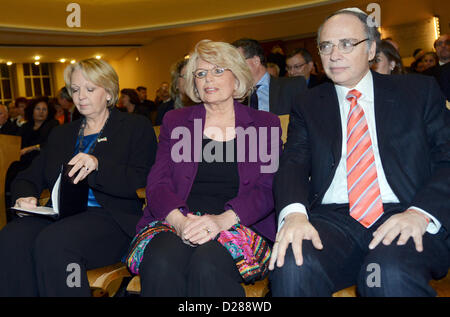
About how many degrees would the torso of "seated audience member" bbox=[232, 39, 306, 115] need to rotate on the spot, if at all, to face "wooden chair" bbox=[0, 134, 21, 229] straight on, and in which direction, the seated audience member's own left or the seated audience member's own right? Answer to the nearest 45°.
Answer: approximately 45° to the seated audience member's own right

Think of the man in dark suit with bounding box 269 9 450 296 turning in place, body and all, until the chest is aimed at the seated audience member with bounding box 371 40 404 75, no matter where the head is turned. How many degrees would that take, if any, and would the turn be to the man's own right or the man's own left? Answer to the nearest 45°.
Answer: approximately 180°

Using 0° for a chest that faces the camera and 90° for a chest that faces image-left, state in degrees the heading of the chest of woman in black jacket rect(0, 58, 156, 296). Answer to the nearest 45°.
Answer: approximately 45°

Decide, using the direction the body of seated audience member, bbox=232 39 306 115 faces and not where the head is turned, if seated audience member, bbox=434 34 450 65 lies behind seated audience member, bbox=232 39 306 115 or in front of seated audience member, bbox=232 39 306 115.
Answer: behind

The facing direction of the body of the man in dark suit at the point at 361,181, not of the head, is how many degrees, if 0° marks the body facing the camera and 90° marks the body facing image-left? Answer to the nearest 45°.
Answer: approximately 0°

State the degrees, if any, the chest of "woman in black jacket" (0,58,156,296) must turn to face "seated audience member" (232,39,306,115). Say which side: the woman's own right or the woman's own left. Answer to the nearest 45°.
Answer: approximately 180°

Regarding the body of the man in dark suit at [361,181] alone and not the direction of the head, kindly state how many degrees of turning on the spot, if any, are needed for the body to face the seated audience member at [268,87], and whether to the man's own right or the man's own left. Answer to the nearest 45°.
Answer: approximately 180°

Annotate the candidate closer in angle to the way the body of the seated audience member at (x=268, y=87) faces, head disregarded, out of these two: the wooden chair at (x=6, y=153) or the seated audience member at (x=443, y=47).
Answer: the wooden chair

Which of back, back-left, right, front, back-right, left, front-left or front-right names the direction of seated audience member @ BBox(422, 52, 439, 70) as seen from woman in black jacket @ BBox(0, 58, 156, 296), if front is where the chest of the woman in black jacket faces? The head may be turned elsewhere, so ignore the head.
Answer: back

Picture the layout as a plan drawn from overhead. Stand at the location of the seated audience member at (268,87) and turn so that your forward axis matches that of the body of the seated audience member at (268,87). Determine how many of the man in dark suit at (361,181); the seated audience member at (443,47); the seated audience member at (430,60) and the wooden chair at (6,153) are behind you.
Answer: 2

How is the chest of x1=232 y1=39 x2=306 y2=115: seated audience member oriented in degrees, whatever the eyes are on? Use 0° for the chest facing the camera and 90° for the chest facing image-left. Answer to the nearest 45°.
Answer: approximately 45°
